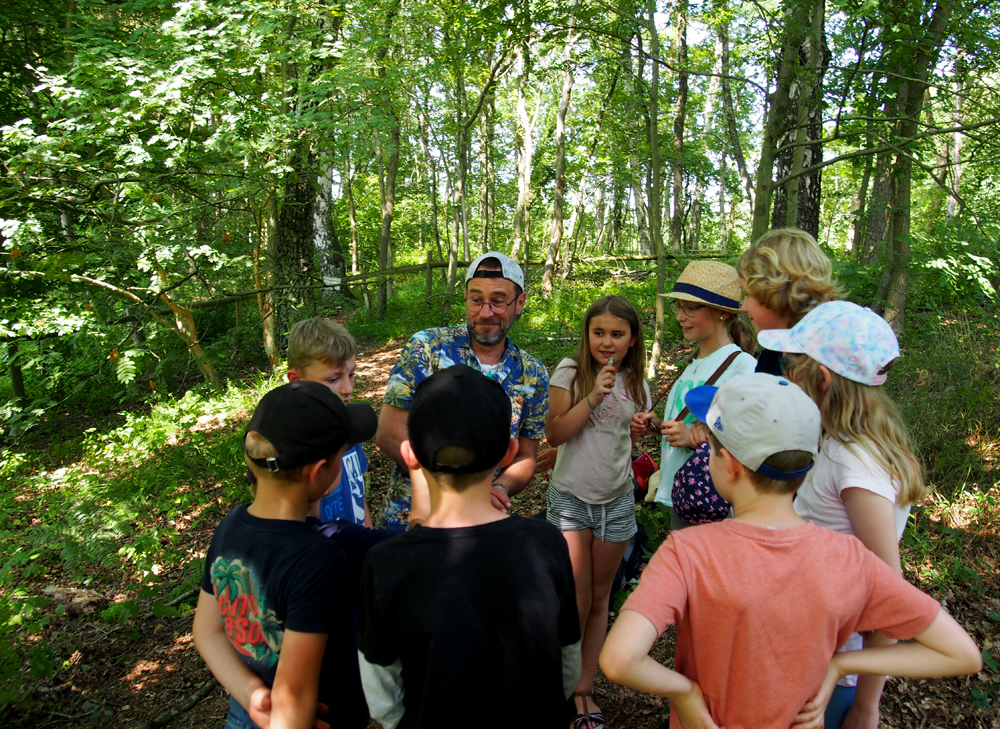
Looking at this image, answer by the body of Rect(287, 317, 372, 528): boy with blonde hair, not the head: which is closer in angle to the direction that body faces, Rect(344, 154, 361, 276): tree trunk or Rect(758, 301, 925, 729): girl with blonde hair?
the girl with blonde hair

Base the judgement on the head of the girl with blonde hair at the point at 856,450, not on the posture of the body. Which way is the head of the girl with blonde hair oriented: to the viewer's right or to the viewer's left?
to the viewer's left

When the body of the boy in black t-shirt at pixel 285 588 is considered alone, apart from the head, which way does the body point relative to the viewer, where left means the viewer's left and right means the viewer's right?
facing away from the viewer and to the right of the viewer

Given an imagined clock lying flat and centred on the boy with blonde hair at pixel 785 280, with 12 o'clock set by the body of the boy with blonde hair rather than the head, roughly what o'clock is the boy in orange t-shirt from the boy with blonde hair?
The boy in orange t-shirt is roughly at 9 o'clock from the boy with blonde hair.

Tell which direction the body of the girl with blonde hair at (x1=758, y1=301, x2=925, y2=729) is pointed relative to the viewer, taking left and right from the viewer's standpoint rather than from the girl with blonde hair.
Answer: facing to the left of the viewer

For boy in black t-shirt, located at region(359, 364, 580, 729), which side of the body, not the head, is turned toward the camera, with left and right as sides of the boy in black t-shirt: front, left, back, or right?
back

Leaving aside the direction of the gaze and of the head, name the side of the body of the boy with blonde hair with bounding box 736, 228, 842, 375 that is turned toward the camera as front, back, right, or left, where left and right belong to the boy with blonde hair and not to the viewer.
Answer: left

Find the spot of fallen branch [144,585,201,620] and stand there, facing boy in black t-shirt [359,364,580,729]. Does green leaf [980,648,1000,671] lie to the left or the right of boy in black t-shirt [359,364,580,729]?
left

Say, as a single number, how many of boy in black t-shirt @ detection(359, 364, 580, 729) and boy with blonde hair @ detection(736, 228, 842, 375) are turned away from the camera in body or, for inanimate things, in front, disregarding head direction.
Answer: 1

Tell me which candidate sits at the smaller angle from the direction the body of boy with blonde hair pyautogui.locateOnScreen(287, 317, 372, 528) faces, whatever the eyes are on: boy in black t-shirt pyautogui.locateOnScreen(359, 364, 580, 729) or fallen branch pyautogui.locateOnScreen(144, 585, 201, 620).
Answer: the boy in black t-shirt
